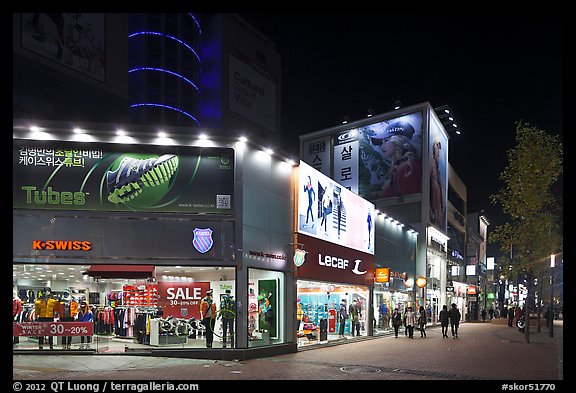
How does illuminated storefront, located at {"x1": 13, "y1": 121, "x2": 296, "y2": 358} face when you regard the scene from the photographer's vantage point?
facing the viewer

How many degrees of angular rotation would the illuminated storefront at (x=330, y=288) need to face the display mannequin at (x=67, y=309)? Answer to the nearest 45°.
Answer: approximately 90° to its right

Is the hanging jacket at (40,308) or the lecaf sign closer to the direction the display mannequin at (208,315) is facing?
the hanging jacket

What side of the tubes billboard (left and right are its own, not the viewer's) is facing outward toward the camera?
front

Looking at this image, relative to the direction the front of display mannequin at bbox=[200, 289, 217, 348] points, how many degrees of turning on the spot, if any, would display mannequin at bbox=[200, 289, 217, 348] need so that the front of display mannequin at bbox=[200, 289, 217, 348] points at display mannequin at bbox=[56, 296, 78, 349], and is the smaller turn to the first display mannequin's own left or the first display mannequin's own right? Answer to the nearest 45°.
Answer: approximately 90° to the first display mannequin's own right

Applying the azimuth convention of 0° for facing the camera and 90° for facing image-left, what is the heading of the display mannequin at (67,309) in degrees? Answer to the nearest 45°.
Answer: approximately 0°

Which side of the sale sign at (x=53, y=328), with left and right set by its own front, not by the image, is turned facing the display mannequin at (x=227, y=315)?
left

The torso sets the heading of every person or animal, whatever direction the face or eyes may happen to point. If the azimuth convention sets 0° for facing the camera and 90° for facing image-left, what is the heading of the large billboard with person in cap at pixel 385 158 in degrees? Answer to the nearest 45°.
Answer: approximately 45°

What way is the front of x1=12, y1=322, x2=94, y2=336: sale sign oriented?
toward the camera

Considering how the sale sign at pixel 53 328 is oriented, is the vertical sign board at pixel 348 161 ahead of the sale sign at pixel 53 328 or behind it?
behind

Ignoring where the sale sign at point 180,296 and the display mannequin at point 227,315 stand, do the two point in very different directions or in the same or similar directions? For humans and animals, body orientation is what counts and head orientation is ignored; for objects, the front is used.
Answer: same or similar directions

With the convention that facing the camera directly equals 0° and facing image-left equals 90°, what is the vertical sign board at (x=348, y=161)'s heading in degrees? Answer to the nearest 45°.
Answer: approximately 45°
